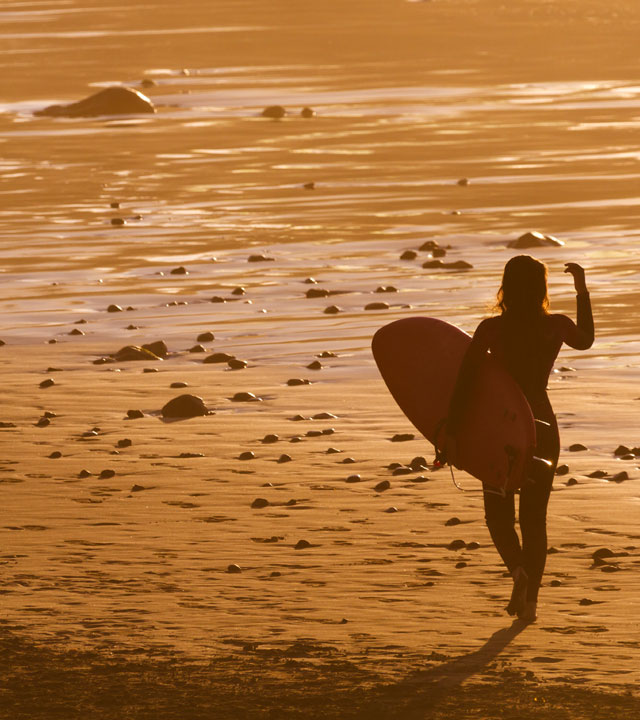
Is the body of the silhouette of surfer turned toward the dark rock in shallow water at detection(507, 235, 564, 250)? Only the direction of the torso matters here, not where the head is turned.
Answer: yes

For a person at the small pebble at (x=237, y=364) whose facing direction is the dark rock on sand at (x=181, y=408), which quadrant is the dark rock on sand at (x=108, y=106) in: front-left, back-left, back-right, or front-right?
back-right

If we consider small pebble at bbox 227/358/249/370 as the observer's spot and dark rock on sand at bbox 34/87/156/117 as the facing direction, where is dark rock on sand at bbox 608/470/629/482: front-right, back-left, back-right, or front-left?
back-right

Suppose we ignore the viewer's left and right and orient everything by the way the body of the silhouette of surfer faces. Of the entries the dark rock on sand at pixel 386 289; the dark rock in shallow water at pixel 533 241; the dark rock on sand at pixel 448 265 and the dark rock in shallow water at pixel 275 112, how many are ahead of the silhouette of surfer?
4

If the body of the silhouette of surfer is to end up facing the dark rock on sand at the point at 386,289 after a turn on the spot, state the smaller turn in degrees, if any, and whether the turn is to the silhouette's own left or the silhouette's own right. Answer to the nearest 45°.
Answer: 0° — they already face it

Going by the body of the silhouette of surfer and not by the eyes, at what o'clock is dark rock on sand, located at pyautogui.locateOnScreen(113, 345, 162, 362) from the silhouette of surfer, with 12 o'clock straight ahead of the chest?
The dark rock on sand is roughly at 11 o'clock from the silhouette of surfer.

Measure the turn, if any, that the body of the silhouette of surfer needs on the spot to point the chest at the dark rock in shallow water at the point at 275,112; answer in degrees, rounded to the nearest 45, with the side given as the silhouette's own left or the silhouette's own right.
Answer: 0° — they already face it

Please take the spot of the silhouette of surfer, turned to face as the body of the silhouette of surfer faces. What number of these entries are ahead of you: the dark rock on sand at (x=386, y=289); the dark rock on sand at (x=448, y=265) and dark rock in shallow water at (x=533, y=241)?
3

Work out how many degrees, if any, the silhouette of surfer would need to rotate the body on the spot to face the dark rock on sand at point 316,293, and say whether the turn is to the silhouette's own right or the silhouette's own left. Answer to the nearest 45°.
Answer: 0° — they already face it

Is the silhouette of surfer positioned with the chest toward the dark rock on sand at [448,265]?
yes

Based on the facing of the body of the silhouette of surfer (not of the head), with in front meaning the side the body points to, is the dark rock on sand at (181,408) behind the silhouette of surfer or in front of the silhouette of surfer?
in front

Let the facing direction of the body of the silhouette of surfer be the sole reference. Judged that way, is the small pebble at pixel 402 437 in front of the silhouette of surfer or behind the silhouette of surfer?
in front

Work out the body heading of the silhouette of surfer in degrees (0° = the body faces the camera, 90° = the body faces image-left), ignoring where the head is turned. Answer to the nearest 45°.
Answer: approximately 180°
